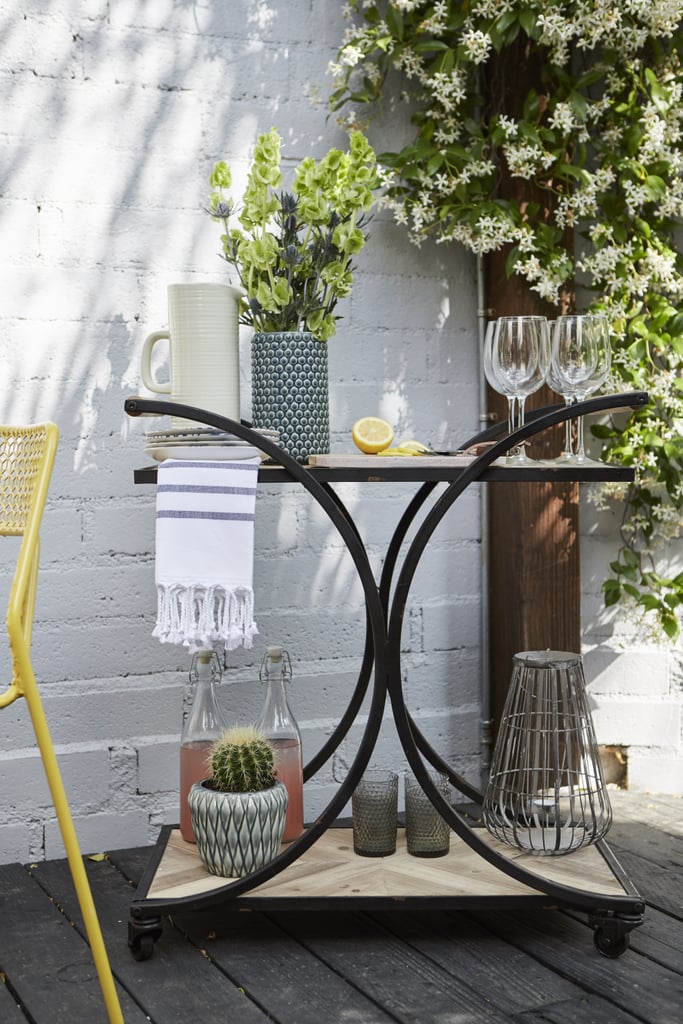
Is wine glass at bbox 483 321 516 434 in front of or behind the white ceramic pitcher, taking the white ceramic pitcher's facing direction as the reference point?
in front

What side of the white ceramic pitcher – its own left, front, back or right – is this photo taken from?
right

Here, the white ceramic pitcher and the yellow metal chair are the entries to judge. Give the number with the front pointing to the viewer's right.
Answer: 1

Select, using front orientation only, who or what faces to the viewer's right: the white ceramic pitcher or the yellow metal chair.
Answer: the white ceramic pitcher
